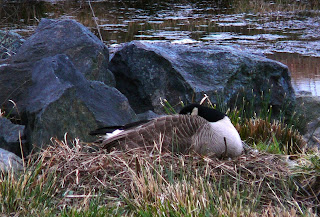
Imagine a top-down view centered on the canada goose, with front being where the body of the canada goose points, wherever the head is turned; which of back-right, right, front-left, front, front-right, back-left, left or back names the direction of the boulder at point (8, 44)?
back-left

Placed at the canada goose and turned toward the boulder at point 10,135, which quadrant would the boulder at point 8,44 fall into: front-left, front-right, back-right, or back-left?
front-right

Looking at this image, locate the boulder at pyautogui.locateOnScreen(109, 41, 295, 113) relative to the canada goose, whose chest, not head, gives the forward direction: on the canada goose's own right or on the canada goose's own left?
on the canada goose's own left

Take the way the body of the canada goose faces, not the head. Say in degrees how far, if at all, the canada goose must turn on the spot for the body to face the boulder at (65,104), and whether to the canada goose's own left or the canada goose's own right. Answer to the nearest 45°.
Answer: approximately 135° to the canada goose's own left

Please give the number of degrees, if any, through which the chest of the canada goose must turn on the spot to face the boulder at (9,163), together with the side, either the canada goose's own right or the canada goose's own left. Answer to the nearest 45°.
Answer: approximately 180°

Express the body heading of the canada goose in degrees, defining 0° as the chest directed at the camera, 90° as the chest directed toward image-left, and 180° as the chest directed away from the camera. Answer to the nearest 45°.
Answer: approximately 270°

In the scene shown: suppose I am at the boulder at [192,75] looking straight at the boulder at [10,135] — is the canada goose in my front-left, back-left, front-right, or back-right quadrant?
front-left

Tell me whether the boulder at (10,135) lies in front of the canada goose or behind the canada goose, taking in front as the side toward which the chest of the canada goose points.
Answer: behind
